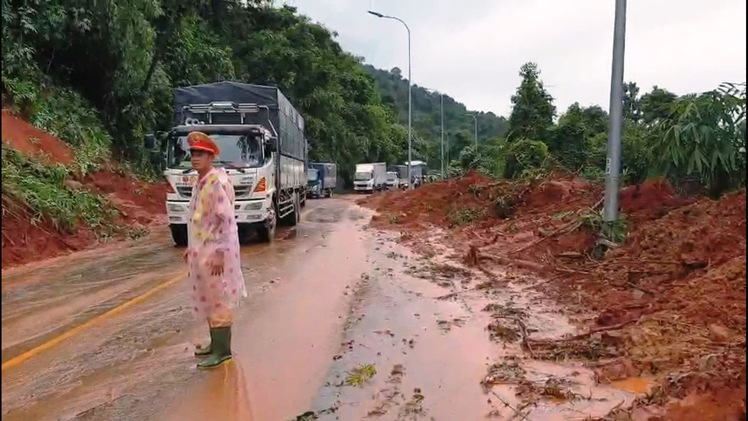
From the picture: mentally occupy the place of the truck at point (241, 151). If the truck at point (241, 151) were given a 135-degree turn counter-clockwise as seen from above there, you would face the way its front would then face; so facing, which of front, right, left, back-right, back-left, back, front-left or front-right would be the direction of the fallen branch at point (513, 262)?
right

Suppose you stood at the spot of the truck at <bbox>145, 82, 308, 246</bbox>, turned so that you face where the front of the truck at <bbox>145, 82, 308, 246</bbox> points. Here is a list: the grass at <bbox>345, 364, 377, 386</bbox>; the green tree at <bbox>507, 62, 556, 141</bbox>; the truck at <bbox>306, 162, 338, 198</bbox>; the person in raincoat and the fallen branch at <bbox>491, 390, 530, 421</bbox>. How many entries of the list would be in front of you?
3

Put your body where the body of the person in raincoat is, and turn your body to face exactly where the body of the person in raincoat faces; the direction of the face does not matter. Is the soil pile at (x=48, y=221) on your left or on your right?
on your right

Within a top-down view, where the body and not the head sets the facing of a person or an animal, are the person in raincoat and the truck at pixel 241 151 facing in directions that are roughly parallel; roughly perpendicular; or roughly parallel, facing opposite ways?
roughly perpendicular

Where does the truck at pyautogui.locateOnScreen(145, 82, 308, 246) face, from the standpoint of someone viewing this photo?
facing the viewer

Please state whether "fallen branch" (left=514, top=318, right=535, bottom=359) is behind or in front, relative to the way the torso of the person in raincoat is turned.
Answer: behind

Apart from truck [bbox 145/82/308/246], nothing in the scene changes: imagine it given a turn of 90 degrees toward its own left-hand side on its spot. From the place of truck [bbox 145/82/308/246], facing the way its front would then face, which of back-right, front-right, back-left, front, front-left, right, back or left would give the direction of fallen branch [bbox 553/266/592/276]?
front-right

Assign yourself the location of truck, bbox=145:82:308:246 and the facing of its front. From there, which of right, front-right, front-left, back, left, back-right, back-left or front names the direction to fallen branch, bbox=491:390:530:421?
front

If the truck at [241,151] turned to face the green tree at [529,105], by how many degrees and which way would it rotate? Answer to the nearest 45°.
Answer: approximately 135° to its left

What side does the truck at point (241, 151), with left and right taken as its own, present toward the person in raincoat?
front

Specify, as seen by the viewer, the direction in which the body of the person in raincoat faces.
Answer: to the viewer's left
